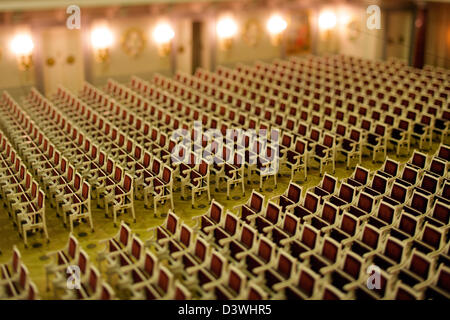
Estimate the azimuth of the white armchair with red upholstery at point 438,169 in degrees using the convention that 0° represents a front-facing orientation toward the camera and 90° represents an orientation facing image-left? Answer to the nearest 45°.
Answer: approximately 45°

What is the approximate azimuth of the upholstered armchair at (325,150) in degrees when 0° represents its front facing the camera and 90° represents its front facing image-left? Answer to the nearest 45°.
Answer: approximately 45°

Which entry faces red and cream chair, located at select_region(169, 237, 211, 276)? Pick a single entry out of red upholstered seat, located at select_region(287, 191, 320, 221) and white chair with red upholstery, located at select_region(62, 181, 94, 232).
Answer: red upholstered seat, located at select_region(287, 191, 320, 221)

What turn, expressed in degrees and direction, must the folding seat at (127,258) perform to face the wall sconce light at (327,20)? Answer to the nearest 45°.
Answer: approximately 180°

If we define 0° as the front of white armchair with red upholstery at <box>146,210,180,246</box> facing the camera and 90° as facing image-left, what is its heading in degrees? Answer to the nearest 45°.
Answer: approximately 45°

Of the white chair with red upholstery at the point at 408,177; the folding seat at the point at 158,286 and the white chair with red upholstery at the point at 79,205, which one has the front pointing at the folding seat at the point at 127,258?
the white chair with red upholstery at the point at 408,177

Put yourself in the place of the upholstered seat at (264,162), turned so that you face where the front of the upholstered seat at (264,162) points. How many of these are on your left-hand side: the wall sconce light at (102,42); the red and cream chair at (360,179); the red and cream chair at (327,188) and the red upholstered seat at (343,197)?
3

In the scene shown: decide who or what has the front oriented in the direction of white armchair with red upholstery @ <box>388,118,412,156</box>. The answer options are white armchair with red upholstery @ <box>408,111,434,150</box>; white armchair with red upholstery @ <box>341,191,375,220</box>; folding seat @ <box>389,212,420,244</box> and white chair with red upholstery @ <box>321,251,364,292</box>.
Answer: white armchair with red upholstery @ <box>408,111,434,150</box>

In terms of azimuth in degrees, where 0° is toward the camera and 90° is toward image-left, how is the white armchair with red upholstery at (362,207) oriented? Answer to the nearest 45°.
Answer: approximately 45°

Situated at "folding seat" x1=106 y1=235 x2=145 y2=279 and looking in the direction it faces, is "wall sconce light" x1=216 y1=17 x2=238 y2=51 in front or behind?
behind
